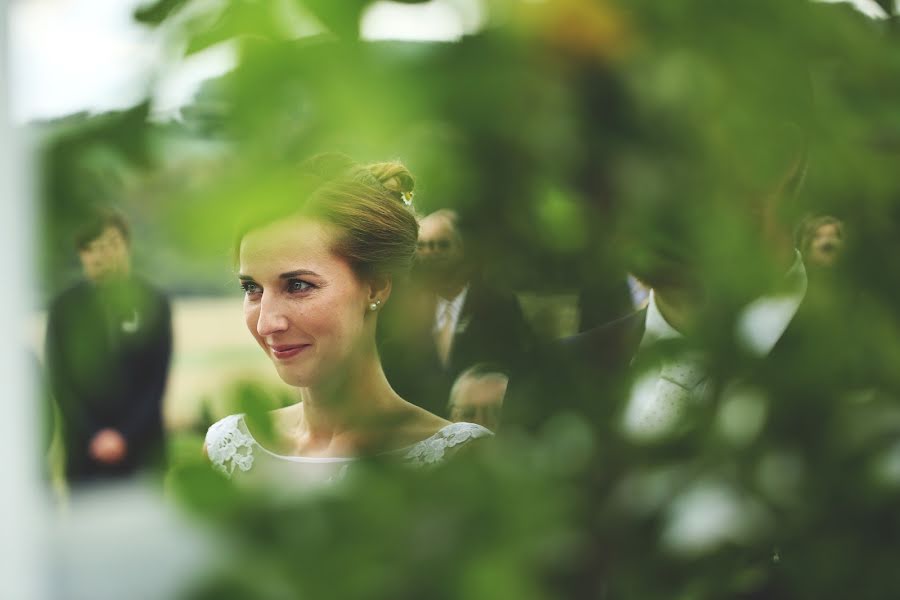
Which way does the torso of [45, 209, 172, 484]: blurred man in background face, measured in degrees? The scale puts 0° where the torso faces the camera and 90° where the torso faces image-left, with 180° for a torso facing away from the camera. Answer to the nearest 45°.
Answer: approximately 0°

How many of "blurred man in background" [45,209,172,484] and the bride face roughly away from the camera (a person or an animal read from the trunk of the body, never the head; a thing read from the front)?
0

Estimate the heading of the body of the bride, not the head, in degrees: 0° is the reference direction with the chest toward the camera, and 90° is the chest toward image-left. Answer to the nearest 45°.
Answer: approximately 45°
